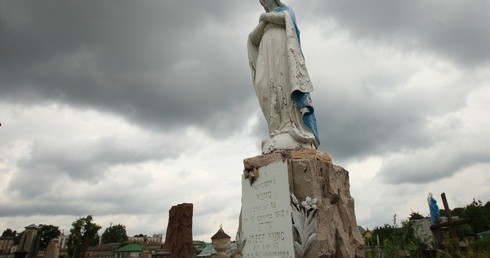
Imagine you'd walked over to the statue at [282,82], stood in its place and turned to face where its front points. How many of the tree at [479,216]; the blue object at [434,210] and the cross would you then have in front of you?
0

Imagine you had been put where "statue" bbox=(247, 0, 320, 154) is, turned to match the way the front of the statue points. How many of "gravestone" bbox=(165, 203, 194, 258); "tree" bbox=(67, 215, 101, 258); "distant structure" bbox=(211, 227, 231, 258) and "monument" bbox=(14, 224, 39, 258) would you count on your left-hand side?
0

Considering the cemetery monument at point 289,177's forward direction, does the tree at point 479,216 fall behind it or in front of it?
behind

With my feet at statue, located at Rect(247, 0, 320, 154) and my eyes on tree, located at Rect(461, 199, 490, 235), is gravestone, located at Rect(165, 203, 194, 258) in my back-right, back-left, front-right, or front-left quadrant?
front-left

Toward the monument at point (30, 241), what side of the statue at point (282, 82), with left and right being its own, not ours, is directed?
right

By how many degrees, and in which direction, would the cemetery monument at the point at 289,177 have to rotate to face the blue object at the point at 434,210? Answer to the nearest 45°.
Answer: approximately 180°

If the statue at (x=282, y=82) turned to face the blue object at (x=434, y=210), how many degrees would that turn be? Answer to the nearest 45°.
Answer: approximately 180°

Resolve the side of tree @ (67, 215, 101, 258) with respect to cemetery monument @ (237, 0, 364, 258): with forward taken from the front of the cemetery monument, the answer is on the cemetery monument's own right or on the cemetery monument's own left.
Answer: on the cemetery monument's own right

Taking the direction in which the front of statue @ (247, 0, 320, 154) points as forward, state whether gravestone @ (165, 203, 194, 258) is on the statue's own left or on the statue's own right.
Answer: on the statue's own right

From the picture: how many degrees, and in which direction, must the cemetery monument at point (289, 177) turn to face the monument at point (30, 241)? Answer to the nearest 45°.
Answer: approximately 90° to its right

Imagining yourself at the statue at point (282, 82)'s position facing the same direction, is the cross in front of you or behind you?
behind

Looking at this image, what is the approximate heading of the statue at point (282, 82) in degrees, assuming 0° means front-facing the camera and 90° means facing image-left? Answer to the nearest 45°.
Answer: approximately 45°

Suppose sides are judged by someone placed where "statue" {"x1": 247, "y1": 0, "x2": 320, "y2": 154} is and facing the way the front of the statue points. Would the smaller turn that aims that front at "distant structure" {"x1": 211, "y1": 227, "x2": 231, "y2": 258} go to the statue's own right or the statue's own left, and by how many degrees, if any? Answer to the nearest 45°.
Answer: approximately 135° to the statue's own right

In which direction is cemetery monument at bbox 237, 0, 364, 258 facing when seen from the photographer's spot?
facing the viewer and to the left of the viewer

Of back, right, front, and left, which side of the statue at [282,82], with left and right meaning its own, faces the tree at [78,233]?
right

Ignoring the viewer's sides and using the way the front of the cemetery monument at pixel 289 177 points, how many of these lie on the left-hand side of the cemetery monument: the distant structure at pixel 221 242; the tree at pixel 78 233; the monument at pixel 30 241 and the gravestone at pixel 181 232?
0
